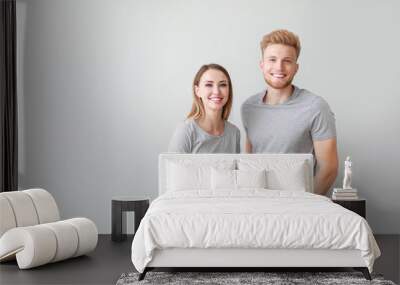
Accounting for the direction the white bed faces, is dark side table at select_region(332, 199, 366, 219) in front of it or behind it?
behind

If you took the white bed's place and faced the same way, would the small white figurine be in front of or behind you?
behind

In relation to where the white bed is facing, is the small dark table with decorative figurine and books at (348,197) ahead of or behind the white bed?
behind

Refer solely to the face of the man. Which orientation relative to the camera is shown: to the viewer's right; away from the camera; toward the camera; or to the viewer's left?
toward the camera

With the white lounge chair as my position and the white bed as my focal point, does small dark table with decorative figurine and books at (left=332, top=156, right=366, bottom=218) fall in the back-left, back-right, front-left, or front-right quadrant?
front-left

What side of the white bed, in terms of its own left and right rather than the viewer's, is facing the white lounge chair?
right

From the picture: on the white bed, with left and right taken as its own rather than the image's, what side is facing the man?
back

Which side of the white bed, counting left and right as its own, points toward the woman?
back

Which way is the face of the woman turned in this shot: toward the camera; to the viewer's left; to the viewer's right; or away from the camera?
toward the camera

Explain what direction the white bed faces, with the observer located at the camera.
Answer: facing the viewer
